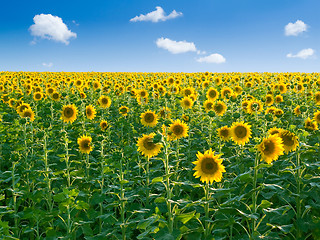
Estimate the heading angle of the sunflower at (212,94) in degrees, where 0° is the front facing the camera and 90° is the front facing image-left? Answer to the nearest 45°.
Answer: approximately 0°
